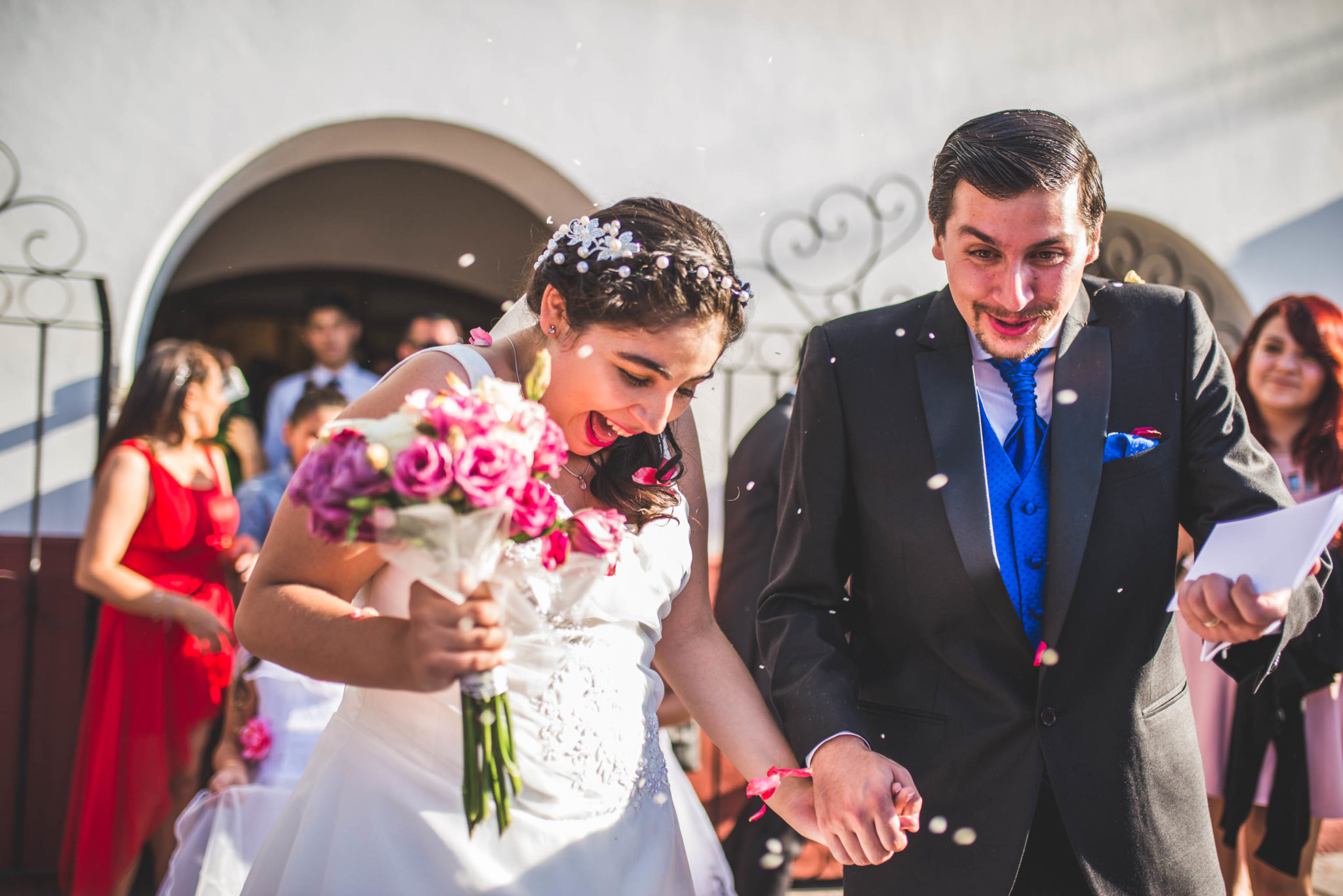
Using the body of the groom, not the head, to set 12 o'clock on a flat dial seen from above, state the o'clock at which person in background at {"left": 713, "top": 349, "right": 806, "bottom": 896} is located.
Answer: The person in background is roughly at 5 o'clock from the groom.

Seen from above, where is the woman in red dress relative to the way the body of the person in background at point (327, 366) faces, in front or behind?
in front

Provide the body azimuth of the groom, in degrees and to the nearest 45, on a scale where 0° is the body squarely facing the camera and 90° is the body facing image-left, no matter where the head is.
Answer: approximately 0°

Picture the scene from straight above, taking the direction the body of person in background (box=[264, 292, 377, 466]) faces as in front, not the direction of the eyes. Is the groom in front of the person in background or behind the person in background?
in front

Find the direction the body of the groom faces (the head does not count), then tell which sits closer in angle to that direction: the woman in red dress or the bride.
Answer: the bride

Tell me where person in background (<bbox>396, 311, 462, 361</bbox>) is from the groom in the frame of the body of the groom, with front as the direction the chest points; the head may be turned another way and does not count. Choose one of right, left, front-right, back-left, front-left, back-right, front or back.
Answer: back-right

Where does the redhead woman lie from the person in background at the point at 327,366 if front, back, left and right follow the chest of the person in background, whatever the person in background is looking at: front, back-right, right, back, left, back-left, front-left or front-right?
front-left

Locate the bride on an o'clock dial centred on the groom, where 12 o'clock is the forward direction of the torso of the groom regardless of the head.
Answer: The bride is roughly at 2 o'clock from the groom.

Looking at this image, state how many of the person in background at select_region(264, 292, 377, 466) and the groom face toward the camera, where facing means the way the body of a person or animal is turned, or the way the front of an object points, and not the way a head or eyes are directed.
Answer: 2

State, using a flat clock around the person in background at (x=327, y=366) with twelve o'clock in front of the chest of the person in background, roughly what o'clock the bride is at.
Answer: The bride is roughly at 12 o'clock from the person in background.

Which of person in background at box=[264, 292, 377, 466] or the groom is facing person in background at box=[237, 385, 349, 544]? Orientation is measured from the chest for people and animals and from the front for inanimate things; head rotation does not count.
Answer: person in background at box=[264, 292, 377, 466]

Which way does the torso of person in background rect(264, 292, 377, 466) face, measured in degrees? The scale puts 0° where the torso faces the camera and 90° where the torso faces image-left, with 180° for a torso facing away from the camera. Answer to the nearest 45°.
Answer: approximately 0°
